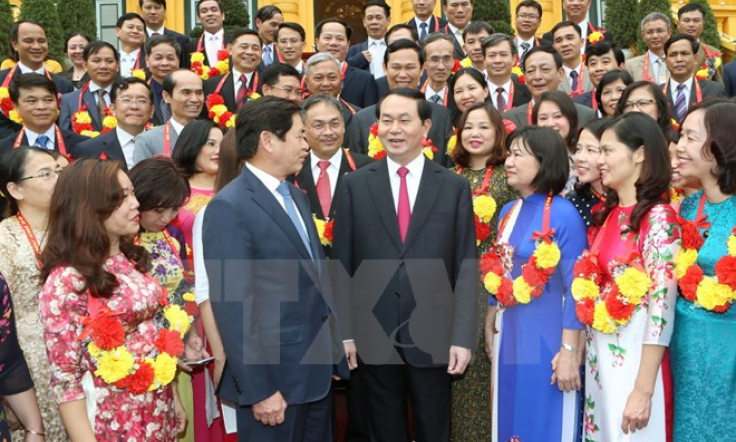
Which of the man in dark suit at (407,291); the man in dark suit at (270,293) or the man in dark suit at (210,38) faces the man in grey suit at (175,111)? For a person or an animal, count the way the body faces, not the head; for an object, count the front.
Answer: the man in dark suit at (210,38)

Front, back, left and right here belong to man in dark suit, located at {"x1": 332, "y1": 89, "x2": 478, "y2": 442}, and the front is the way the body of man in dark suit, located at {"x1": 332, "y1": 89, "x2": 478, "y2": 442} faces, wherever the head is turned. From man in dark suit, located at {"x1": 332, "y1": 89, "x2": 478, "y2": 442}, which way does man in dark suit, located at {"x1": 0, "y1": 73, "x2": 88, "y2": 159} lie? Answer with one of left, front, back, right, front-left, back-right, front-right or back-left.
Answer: back-right

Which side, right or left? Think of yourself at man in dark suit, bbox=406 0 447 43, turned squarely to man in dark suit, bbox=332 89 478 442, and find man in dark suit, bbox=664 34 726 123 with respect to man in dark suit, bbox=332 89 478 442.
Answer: left

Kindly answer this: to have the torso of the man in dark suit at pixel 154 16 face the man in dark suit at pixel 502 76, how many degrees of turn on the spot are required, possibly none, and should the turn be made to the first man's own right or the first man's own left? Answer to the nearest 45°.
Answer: approximately 45° to the first man's own left

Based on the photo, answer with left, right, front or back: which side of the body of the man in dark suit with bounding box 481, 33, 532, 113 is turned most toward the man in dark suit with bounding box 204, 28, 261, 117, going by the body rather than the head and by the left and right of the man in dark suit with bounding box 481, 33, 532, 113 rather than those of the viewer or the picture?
right
